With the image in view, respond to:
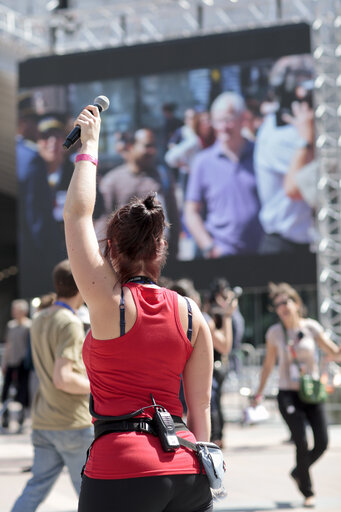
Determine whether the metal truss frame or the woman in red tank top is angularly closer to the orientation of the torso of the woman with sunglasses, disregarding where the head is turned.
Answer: the woman in red tank top

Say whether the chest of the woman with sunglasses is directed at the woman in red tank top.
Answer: yes

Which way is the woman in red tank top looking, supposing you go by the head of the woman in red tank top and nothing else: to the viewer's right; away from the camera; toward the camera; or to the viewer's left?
away from the camera

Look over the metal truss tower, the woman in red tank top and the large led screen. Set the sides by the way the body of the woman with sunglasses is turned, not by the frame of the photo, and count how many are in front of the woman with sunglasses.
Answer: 1

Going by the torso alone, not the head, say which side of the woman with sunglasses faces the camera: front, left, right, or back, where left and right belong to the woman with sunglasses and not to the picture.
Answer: front

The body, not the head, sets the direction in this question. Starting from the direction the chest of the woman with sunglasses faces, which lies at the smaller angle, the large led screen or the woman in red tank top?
the woman in red tank top

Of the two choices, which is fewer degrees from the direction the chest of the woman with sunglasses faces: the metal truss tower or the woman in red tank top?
the woman in red tank top

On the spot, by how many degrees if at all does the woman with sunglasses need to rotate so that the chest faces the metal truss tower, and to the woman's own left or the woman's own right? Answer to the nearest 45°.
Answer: approximately 180°

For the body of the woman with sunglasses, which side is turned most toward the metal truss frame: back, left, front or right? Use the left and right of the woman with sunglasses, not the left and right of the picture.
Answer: back

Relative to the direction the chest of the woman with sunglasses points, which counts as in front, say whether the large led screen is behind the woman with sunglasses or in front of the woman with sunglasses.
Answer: behind

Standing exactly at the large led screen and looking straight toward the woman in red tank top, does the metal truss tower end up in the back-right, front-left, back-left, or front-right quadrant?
front-left
